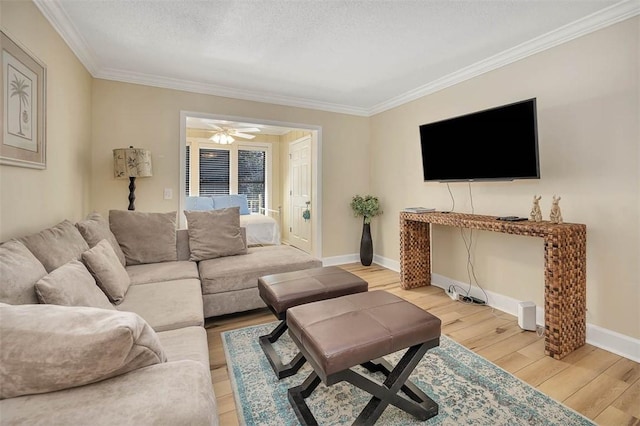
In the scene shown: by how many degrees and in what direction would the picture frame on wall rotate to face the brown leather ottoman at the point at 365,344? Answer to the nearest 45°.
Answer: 0° — it already faces it

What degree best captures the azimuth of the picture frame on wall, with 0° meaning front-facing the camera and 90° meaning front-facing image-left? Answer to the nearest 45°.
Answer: approximately 315°

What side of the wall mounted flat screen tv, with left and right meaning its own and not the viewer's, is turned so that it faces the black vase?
right

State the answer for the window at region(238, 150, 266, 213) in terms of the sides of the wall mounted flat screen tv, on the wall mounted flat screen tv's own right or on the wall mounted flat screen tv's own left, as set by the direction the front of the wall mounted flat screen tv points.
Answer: on the wall mounted flat screen tv's own right

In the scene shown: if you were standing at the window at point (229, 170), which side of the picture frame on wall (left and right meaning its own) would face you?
left

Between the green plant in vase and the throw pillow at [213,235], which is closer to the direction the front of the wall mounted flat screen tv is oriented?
the throw pillow
